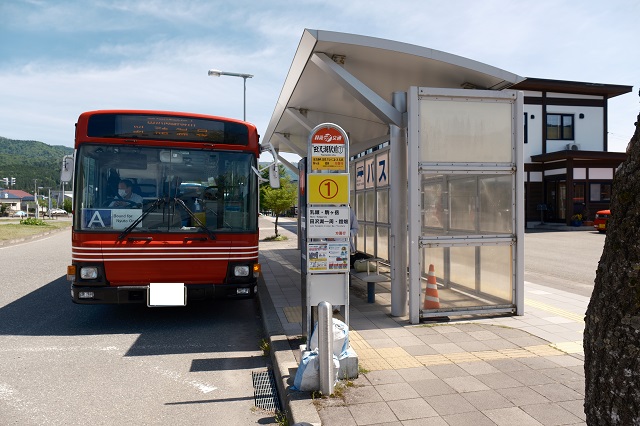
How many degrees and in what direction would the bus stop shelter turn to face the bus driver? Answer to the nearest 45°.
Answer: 0° — it already faces them

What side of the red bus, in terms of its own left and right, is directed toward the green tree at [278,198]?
back

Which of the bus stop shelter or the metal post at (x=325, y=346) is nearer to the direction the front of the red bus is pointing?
the metal post

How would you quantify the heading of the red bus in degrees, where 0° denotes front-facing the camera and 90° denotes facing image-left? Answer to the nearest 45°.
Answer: approximately 0°

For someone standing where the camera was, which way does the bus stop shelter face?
facing to the left of the viewer

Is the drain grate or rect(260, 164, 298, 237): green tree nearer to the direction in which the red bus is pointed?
the drain grate

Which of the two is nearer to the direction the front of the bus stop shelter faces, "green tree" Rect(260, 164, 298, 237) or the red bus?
the red bus

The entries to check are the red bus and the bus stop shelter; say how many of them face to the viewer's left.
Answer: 1

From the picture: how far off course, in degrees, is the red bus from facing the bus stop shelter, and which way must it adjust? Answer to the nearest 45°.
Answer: approximately 90° to its left

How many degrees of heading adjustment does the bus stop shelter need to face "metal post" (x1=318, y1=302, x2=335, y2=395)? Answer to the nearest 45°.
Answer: approximately 45° to its left

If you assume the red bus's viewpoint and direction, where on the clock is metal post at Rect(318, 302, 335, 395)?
The metal post is roughly at 11 o'clock from the red bus.
